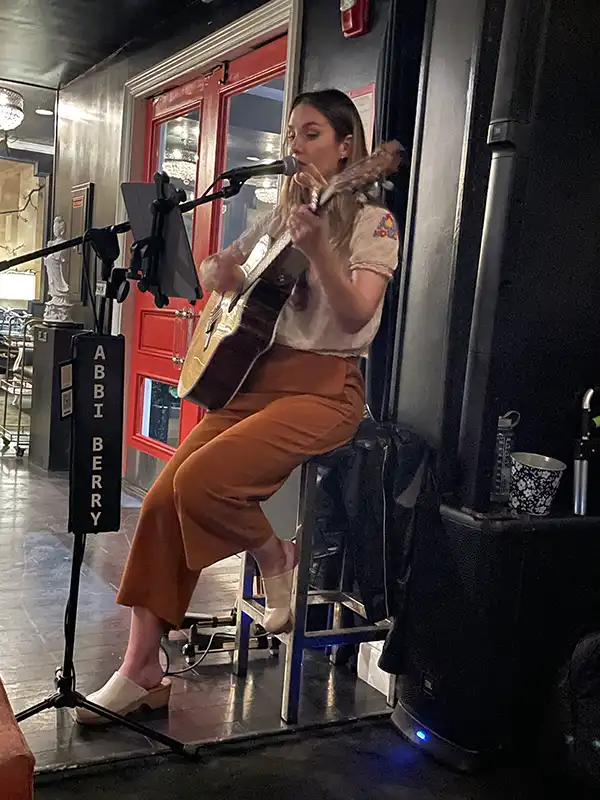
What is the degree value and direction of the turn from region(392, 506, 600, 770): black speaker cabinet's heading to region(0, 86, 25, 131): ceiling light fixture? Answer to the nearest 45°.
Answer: approximately 90° to its right

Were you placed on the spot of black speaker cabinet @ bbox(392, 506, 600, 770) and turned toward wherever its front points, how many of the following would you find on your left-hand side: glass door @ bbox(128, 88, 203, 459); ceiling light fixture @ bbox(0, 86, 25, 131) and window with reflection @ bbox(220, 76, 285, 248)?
0

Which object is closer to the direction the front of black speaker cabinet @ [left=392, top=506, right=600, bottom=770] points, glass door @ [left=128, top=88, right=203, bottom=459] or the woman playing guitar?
the woman playing guitar

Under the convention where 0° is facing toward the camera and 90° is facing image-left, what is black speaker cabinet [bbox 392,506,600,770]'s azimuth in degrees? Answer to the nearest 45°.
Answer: approximately 45°

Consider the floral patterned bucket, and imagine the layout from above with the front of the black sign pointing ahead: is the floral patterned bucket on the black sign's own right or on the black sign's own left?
on the black sign's own left

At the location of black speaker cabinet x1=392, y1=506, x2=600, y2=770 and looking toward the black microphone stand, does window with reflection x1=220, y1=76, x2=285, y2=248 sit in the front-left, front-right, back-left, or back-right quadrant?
front-right

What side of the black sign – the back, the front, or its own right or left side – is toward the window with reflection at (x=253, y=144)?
back

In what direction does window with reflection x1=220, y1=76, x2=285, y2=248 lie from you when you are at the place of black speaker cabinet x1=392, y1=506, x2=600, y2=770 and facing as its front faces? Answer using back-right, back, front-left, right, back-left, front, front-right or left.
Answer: right

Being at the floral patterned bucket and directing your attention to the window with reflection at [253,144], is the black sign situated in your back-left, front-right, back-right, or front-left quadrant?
front-left

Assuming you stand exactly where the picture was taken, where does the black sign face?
facing the viewer

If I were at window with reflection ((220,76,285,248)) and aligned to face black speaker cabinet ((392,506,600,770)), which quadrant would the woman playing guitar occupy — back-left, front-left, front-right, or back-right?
front-right

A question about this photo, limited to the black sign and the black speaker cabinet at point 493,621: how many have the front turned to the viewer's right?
0

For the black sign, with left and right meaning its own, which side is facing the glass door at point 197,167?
back

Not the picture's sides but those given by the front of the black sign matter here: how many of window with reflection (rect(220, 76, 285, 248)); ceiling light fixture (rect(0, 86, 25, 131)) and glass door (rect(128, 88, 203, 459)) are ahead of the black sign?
0

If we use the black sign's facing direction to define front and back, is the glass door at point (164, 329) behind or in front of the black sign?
behind

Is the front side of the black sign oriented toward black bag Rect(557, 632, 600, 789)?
no
